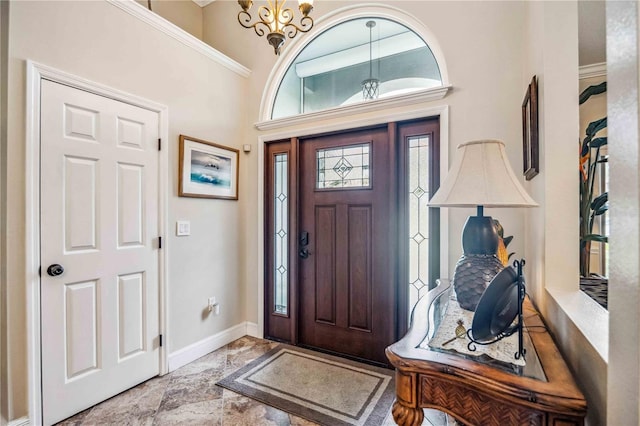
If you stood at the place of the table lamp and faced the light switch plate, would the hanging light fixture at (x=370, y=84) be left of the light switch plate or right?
right

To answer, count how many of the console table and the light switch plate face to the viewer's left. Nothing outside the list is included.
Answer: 1

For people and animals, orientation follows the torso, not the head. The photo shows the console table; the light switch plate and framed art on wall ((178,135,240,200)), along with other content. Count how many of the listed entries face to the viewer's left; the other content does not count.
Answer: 1

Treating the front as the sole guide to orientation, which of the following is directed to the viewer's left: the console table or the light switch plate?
the console table

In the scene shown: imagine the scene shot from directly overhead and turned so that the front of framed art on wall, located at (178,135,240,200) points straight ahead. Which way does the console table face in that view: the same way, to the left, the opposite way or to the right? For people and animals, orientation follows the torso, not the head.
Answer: the opposite way

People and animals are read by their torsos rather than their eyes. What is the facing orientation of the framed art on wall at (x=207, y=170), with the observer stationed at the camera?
facing the viewer and to the right of the viewer

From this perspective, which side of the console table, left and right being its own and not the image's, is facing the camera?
left

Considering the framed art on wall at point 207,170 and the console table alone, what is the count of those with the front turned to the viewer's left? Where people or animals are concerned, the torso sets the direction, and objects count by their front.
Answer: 1

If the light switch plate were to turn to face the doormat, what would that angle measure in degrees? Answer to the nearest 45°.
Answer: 0° — it already faces it

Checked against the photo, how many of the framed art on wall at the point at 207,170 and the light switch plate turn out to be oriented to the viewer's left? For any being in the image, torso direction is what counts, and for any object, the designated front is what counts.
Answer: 0

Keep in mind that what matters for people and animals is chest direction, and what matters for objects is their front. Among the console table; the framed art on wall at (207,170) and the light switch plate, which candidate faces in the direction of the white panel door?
the console table

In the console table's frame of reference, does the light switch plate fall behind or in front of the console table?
in front

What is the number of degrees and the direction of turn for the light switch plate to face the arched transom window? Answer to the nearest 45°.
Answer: approximately 45° to its left

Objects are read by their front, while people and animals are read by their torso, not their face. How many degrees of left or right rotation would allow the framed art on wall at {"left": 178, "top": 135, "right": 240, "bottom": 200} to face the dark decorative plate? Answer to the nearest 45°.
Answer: approximately 45° to its right
